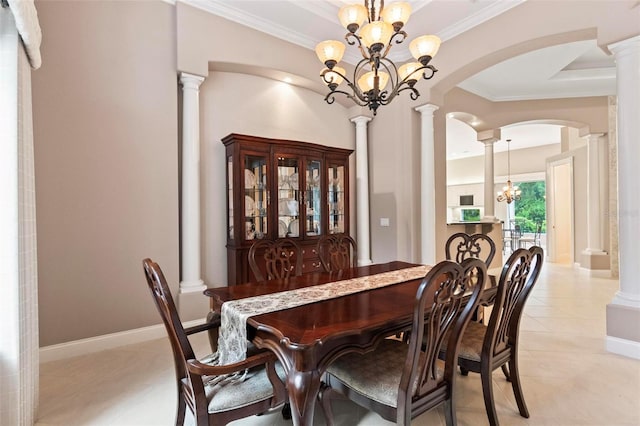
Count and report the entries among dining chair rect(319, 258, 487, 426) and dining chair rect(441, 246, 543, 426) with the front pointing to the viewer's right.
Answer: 0

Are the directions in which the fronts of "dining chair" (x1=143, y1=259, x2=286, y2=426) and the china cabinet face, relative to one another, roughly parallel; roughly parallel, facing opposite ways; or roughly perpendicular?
roughly perpendicular

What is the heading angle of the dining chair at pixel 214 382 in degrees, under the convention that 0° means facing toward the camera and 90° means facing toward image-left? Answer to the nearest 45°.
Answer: approximately 225°

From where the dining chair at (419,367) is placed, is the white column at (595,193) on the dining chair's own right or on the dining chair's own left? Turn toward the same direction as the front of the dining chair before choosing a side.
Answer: on the dining chair's own right

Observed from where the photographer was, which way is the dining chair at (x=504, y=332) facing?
facing away from the viewer and to the left of the viewer

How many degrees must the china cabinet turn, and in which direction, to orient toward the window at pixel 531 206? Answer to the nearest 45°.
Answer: approximately 90° to its left

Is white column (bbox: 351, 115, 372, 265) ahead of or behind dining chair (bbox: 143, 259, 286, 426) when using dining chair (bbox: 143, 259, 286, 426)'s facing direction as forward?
ahead

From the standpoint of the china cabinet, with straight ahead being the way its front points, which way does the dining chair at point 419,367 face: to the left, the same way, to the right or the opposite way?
the opposite way

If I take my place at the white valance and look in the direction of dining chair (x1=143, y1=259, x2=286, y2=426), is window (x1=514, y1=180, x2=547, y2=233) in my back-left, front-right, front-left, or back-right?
front-left

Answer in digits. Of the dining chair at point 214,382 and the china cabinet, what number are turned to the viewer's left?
0

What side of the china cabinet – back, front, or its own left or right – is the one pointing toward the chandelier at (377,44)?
front

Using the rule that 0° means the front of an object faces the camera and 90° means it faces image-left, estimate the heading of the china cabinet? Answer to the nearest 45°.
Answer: approximately 315°

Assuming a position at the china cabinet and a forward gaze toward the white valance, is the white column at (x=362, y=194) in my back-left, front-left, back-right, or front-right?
back-left

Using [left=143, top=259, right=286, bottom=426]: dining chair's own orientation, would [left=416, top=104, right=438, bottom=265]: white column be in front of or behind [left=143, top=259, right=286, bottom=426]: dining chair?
in front
